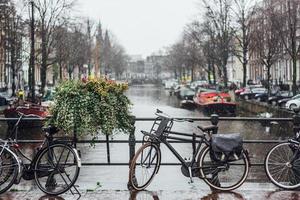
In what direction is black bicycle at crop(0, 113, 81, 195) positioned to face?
to the viewer's left

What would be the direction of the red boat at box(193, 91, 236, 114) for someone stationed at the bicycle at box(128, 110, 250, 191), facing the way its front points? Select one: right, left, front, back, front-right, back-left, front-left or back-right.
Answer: right

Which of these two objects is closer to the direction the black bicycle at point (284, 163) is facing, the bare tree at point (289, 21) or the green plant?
the green plant

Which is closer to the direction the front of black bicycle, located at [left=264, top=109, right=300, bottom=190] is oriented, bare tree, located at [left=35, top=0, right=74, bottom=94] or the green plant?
the green plant

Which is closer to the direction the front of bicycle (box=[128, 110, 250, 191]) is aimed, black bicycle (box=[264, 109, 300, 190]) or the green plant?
the green plant

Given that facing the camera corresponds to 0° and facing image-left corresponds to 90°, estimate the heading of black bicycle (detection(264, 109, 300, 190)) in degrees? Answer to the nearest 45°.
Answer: approximately 90°

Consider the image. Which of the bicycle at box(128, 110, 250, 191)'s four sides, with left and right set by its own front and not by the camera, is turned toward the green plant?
front

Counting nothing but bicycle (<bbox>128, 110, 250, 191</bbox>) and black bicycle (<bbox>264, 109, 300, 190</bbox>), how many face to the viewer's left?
2

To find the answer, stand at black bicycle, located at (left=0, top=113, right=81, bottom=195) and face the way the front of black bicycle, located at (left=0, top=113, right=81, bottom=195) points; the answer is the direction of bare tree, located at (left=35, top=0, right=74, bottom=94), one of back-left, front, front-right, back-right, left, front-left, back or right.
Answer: right

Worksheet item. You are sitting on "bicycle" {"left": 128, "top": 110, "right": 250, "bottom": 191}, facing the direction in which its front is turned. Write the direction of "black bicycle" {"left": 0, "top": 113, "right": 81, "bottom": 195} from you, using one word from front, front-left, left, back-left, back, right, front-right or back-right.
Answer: front

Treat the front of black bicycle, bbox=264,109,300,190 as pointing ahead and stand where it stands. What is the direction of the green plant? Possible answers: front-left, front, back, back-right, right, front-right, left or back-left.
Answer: front

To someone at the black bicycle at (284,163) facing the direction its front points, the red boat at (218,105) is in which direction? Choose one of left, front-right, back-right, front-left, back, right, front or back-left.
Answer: right

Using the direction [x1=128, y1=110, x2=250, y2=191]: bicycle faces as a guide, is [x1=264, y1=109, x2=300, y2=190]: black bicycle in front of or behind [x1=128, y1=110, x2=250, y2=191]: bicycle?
behind

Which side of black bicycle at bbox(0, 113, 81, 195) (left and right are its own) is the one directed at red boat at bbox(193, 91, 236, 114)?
right

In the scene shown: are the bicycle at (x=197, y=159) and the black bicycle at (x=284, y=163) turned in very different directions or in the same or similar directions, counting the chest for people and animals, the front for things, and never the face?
same or similar directions

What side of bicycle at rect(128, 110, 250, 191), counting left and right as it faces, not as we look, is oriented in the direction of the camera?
left
